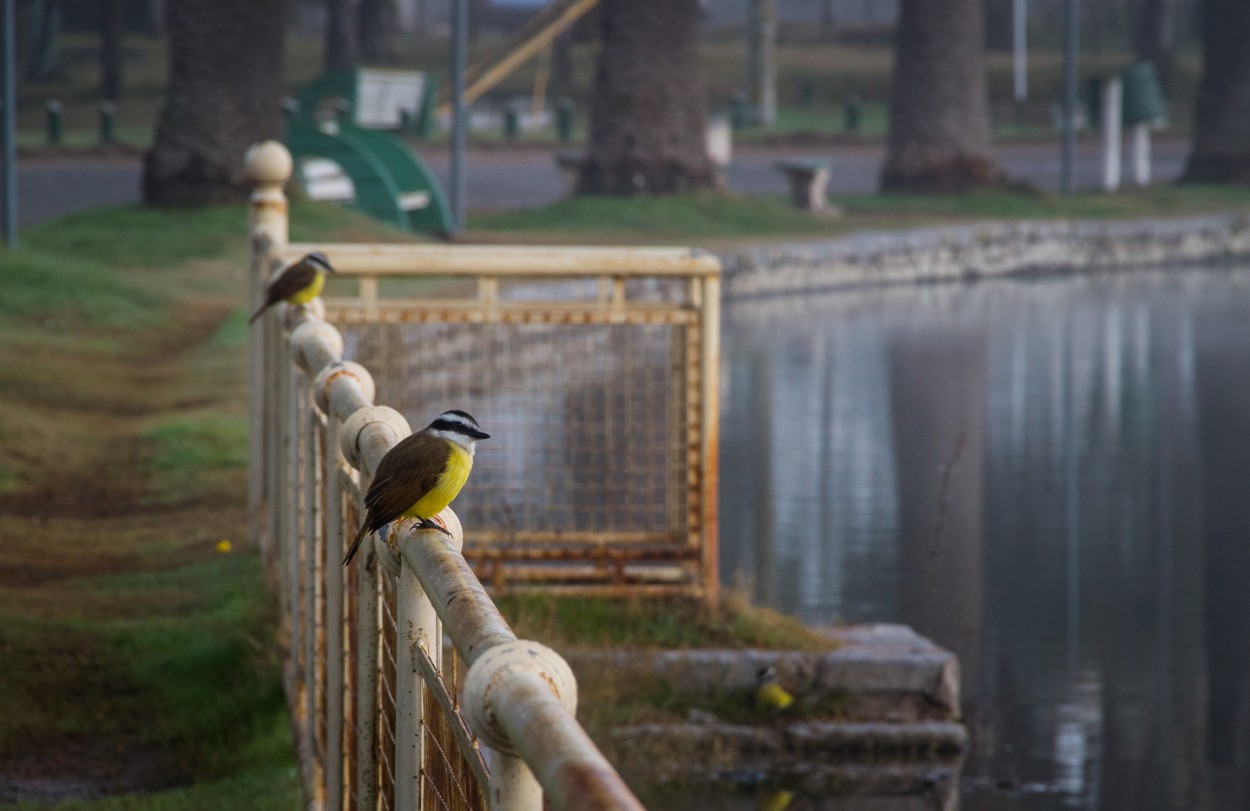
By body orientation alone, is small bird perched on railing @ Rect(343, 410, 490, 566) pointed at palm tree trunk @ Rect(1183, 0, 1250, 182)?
no

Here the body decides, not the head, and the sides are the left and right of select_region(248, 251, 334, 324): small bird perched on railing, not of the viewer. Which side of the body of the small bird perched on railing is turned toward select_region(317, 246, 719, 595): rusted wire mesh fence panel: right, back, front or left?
front

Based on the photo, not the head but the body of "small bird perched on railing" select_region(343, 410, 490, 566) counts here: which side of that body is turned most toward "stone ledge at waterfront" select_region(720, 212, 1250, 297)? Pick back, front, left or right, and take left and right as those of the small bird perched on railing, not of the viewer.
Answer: left

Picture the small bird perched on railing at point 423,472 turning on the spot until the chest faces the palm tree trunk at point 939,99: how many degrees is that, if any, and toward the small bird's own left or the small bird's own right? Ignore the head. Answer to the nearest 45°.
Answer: approximately 90° to the small bird's own left

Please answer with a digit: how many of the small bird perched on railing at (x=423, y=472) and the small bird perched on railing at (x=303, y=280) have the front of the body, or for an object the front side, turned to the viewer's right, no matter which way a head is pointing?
2

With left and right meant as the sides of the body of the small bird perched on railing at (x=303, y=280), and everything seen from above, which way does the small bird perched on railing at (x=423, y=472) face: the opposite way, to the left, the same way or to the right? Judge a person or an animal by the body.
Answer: the same way

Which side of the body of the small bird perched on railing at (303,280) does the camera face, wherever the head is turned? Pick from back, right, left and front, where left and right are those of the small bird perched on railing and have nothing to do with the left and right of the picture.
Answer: right

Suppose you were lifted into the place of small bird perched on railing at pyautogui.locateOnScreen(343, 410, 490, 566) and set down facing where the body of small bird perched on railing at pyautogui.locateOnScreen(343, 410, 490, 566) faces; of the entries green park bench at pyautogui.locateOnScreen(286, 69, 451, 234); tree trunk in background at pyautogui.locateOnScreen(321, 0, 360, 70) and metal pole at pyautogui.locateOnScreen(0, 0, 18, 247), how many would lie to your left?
3

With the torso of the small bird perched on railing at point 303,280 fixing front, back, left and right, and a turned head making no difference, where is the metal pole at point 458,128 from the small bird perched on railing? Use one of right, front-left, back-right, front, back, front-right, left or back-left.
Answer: left

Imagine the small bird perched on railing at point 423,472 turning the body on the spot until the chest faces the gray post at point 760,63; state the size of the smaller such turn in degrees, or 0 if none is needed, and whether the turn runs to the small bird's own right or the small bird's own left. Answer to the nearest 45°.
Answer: approximately 90° to the small bird's own left

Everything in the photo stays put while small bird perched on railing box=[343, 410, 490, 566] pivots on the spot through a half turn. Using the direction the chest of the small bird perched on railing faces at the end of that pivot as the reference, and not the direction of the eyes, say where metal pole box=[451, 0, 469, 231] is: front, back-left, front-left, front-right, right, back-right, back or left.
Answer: right

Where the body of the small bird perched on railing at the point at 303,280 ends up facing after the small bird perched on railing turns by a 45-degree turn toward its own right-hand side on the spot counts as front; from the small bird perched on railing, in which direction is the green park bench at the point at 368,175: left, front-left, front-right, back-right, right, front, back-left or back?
back-left

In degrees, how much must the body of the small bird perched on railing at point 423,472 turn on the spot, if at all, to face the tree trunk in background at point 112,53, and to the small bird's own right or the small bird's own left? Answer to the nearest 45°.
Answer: approximately 90° to the small bird's own left

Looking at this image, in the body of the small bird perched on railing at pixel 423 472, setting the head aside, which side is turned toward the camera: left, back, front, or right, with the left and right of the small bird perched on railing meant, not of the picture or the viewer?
right

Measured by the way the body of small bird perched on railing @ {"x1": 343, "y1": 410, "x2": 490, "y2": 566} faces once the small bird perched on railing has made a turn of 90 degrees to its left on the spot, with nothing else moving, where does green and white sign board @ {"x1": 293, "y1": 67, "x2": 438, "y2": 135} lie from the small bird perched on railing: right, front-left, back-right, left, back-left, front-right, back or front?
front

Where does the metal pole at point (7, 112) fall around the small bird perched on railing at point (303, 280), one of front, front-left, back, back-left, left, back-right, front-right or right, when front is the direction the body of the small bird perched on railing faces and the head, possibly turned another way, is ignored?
left
